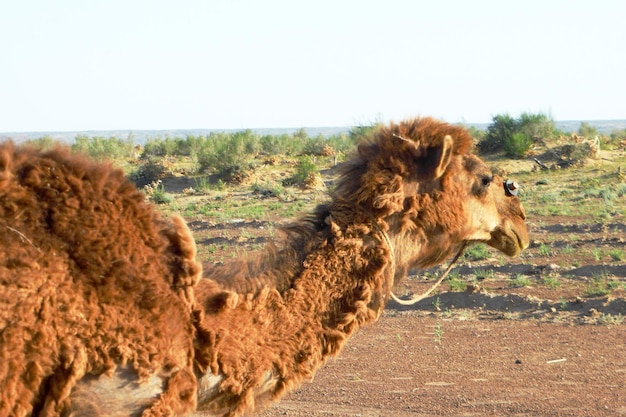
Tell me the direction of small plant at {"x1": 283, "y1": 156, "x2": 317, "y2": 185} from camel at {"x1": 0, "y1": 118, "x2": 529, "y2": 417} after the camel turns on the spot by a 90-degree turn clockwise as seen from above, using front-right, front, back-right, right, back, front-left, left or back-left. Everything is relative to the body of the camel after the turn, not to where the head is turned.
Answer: back

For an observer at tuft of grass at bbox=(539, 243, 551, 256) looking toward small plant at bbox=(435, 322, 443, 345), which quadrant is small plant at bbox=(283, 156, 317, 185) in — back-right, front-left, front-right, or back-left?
back-right

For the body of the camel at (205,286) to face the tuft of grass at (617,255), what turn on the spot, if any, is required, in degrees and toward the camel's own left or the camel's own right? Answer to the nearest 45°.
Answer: approximately 45° to the camel's own left

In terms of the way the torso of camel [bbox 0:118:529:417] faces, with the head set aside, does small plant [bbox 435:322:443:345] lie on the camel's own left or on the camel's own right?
on the camel's own left

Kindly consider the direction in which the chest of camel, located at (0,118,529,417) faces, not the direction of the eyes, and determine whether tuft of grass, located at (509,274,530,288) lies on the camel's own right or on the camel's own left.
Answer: on the camel's own left

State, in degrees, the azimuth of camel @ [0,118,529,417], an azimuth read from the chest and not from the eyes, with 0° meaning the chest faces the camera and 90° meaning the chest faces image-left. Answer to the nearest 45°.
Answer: approximately 270°

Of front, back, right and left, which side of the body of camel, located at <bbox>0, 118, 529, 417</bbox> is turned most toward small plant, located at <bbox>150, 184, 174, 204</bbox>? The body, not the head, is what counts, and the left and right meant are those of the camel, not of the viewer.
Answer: left
